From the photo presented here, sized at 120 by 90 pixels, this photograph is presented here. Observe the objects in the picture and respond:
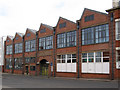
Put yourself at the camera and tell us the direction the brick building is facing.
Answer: facing the viewer and to the left of the viewer
